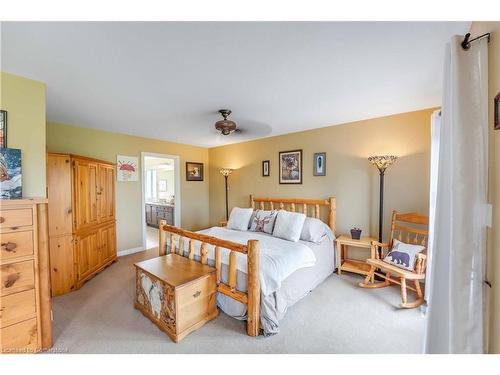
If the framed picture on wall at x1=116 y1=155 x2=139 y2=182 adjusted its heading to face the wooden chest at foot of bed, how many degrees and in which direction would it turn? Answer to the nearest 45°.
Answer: approximately 45° to its right

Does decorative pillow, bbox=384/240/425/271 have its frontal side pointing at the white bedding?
yes

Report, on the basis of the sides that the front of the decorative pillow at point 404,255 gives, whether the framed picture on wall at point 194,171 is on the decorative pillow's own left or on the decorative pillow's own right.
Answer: on the decorative pillow's own right

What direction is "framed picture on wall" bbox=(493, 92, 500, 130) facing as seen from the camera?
to the viewer's left

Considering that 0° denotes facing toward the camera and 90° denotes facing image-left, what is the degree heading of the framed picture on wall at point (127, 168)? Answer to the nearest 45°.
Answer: approximately 315°

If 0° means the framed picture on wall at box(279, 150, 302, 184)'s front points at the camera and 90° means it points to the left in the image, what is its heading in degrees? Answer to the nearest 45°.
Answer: approximately 45°

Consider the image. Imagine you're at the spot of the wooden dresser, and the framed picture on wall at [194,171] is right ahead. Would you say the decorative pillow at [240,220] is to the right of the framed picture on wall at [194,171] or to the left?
right

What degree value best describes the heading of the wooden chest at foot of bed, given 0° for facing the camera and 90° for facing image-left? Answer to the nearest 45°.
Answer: approximately 45°
